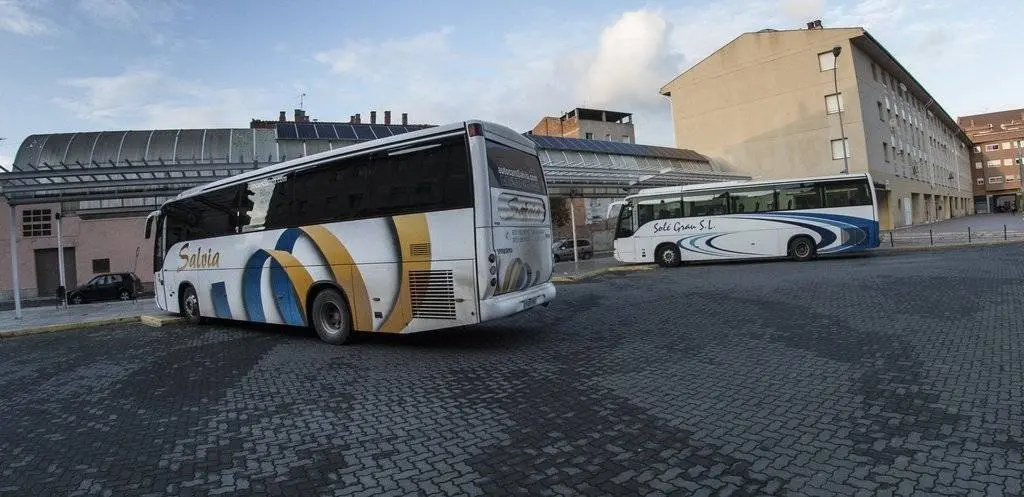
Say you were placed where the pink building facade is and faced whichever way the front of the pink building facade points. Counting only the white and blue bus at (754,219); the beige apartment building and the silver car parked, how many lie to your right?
0

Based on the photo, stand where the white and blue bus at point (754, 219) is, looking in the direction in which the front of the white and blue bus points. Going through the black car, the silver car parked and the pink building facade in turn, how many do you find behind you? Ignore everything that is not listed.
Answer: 0

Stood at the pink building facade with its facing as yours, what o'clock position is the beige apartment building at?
The beige apartment building is roughly at 10 o'clock from the pink building facade.

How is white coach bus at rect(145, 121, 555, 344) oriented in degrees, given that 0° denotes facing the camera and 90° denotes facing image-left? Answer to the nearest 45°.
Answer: approximately 135°

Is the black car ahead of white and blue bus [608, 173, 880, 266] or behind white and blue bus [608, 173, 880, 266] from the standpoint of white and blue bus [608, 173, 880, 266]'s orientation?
ahead

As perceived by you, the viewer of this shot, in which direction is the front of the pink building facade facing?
facing the viewer

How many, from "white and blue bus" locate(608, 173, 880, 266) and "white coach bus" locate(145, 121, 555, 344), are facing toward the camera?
0

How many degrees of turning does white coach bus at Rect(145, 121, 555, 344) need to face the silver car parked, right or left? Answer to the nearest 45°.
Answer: approximately 90° to its right

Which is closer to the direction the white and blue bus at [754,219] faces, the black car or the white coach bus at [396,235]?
the black car

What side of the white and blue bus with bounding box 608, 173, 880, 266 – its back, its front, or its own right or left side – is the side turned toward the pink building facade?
front

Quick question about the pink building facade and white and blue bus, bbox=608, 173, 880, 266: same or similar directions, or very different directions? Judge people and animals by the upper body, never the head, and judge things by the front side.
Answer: very different directions

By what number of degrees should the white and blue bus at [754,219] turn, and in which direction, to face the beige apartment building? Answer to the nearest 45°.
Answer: approximately 90° to its right

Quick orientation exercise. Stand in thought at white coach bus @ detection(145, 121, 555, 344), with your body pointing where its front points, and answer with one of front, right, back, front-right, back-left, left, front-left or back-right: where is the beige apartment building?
right

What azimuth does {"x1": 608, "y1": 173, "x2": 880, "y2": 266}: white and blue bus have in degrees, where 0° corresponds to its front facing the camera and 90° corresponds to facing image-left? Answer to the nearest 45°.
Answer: approximately 90°
